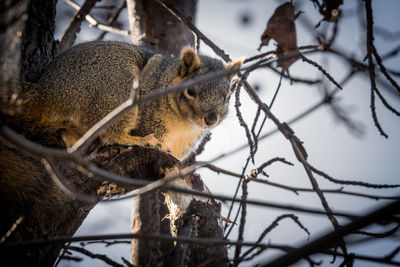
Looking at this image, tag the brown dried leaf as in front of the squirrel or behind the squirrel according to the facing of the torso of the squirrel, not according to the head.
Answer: in front

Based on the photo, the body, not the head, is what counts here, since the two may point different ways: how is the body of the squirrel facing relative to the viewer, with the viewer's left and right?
facing the viewer and to the right of the viewer
